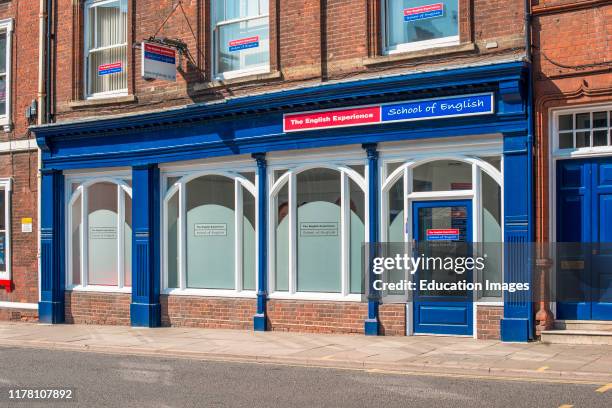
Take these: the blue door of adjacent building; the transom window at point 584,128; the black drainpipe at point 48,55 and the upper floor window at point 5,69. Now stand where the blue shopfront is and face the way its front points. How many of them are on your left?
2

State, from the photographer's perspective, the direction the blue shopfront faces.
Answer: facing the viewer and to the left of the viewer

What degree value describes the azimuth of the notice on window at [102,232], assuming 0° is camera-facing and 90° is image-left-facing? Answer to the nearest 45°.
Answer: approximately 0°

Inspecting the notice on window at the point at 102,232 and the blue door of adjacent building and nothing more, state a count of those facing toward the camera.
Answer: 2

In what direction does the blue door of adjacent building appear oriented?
toward the camera

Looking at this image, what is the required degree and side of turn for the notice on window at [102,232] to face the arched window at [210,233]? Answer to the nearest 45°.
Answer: approximately 45° to its left

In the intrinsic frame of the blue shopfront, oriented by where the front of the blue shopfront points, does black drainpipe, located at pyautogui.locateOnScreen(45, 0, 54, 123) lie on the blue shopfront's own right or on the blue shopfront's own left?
on the blue shopfront's own right
